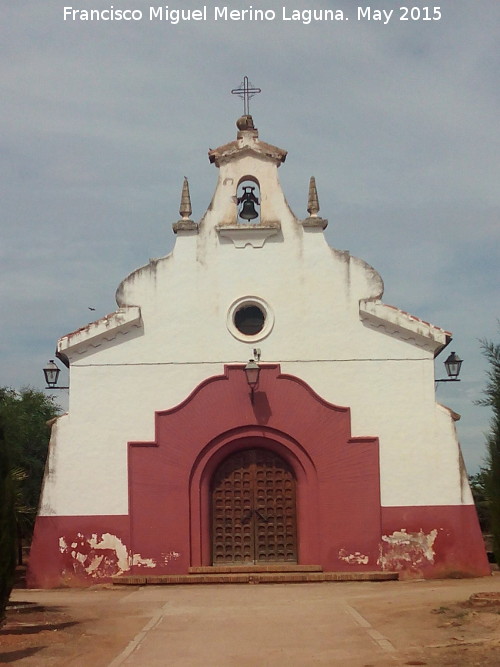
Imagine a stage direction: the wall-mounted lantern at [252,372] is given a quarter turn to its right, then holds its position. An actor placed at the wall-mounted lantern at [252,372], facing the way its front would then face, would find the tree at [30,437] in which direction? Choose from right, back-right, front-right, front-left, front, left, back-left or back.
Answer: front-right

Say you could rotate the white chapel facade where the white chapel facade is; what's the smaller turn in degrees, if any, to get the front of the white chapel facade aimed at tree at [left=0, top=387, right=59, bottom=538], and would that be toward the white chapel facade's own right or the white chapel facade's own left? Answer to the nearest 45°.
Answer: approximately 135° to the white chapel facade's own right

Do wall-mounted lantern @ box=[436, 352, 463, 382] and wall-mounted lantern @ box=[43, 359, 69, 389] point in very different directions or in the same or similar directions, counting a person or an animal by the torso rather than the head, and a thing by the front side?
very different directions

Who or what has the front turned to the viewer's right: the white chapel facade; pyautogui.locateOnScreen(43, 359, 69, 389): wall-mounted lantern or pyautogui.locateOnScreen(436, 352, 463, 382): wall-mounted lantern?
pyautogui.locateOnScreen(436, 352, 463, 382): wall-mounted lantern

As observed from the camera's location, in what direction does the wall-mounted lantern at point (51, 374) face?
facing to the left of the viewer

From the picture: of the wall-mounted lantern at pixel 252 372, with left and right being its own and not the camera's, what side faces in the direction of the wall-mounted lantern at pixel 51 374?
right

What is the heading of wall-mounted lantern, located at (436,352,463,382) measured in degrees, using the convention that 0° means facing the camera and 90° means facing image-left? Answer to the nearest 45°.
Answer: approximately 270°
